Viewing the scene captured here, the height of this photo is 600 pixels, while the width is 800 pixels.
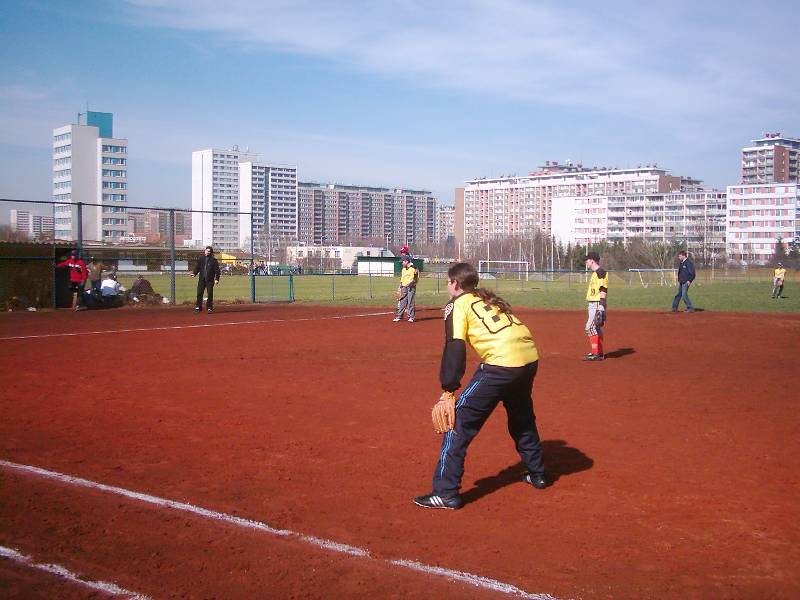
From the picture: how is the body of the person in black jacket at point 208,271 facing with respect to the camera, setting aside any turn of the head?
toward the camera

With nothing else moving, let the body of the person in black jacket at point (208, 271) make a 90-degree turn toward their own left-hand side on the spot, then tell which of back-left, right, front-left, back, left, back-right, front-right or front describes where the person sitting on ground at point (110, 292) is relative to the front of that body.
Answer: back-left

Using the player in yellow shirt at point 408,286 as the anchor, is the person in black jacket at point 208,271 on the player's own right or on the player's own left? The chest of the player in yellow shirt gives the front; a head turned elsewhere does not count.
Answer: on the player's own right

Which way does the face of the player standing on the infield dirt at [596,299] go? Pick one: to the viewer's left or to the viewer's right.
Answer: to the viewer's left

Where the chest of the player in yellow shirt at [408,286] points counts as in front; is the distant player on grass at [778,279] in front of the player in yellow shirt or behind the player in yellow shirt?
behind

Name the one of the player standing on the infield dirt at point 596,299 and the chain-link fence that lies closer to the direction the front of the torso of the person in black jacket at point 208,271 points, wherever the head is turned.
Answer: the player standing on the infield dirt

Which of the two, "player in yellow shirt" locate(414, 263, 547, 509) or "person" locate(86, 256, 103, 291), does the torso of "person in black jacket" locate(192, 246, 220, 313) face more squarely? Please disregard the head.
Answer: the player in yellow shirt

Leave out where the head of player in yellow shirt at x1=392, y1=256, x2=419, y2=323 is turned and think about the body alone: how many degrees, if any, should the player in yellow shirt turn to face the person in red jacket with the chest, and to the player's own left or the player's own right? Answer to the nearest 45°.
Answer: approximately 45° to the player's own right

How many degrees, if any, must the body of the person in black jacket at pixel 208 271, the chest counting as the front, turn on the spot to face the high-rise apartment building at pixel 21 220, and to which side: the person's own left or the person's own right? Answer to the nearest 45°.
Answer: approximately 135° to the person's own right

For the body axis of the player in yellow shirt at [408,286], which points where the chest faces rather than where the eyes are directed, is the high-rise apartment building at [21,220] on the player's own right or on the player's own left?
on the player's own right

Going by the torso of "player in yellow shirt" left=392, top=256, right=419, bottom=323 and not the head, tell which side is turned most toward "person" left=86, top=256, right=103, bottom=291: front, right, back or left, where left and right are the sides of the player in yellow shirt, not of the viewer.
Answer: right

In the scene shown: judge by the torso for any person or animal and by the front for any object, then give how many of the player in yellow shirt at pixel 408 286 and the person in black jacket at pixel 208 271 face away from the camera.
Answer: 0

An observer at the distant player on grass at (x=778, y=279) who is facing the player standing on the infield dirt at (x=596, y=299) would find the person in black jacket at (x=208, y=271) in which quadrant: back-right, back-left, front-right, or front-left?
front-right
